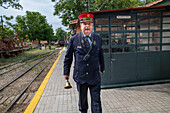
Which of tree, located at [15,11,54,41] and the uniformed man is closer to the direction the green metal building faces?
the uniformed man

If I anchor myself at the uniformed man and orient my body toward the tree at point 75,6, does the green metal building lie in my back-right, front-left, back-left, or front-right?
front-right

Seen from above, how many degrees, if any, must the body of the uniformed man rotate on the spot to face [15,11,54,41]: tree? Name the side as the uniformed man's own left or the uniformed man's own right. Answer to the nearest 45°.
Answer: approximately 180°

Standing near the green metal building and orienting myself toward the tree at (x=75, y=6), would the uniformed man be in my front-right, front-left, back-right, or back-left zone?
back-left

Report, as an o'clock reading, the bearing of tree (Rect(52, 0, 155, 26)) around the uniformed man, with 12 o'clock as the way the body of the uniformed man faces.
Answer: The tree is roughly at 6 o'clock from the uniformed man.

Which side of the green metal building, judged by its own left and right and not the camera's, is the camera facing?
front

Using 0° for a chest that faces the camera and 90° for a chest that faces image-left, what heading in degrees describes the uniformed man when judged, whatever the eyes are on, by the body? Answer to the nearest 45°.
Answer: approximately 0°
